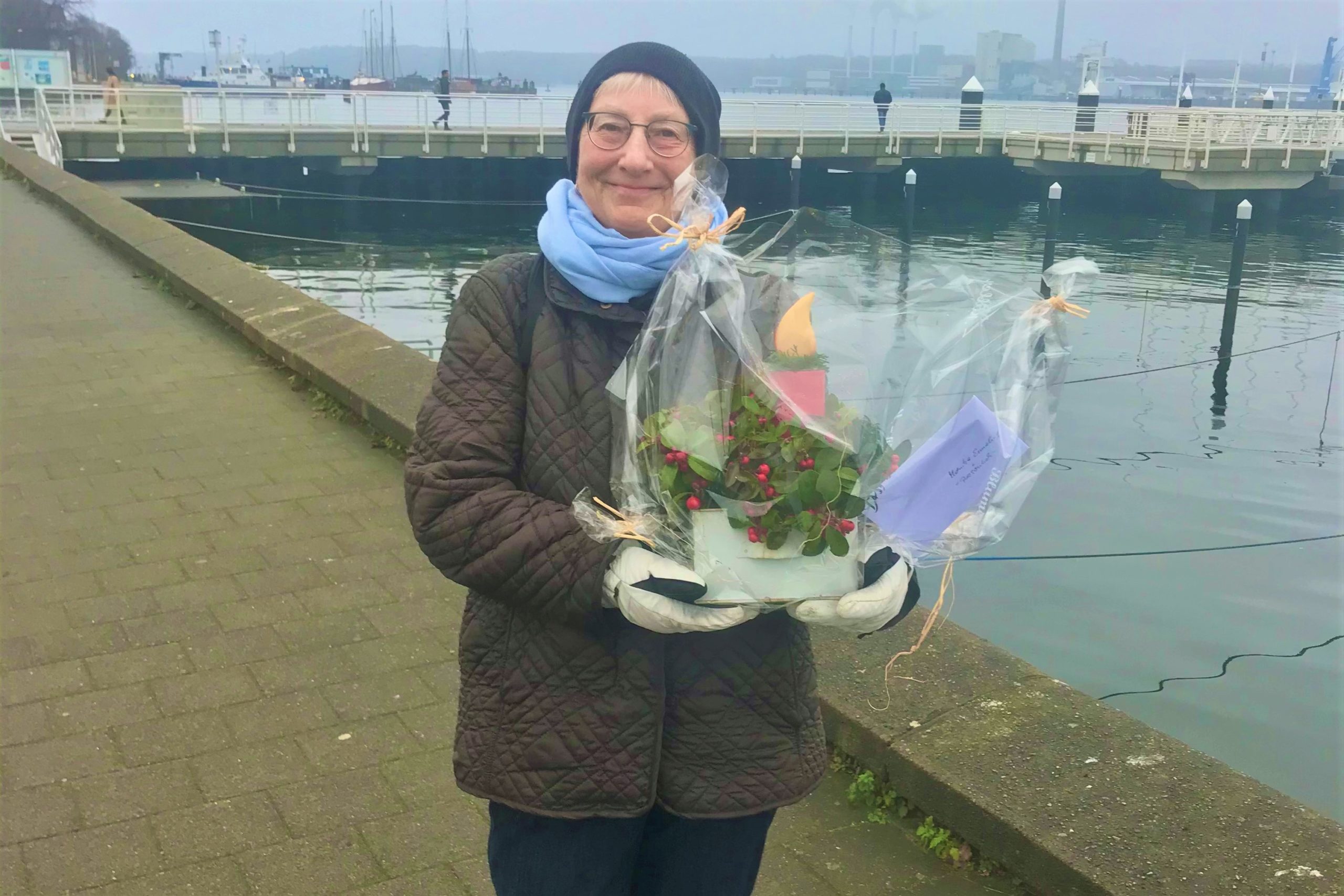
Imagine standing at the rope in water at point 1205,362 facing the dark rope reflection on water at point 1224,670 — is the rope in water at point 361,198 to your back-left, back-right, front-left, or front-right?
back-right

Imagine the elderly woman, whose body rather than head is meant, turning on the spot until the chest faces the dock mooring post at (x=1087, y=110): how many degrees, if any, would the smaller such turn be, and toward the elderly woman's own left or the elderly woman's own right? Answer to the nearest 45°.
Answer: approximately 180°

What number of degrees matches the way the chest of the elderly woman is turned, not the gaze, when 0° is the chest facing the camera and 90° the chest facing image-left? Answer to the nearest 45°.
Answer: approximately 0°

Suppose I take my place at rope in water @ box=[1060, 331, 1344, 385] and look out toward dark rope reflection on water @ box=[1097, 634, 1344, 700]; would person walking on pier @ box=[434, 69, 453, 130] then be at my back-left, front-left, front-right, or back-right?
back-right

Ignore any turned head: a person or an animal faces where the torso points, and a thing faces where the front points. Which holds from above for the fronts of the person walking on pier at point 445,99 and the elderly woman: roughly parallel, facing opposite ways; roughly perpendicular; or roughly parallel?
roughly perpendicular

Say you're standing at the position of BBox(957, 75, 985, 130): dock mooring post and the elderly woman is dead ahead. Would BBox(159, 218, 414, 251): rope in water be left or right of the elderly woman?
right
